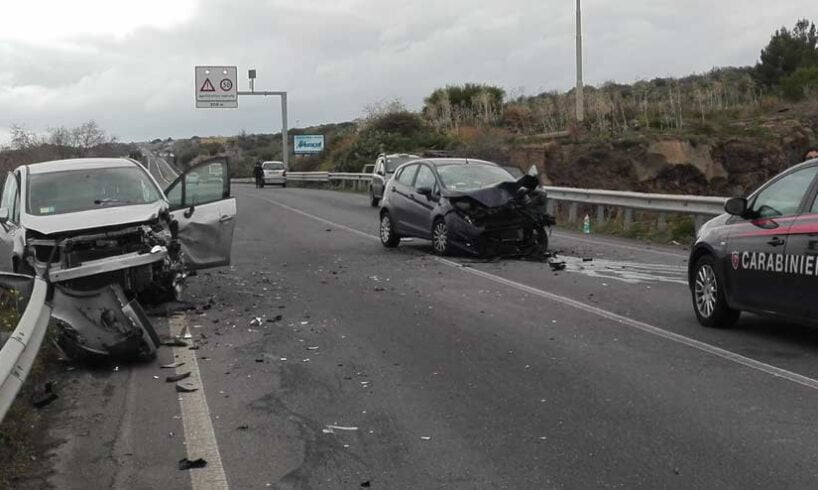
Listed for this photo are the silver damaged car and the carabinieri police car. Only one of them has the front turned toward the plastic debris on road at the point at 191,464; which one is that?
the silver damaged car

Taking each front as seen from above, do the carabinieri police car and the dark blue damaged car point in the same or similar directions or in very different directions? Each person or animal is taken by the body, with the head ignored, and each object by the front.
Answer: very different directions

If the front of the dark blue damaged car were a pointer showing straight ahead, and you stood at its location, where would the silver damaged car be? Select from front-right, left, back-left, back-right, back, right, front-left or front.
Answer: right

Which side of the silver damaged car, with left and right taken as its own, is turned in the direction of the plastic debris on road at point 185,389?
front

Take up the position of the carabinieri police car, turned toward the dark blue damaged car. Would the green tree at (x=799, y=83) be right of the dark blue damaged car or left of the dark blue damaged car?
right

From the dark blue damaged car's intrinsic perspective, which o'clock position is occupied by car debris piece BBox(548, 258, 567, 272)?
The car debris piece is roughly at 12 o'clock from the dark blue damaged car.

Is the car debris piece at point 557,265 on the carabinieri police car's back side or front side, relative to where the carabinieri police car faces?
on the front side

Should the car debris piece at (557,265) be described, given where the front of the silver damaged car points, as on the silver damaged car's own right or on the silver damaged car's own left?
on the silver damaged car's own left

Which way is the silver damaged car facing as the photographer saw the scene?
facing the viewer

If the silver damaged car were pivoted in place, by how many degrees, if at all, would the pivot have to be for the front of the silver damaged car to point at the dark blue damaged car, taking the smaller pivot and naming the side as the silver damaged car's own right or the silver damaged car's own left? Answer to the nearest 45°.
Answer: approximately 135° to the silver damaged car's own left

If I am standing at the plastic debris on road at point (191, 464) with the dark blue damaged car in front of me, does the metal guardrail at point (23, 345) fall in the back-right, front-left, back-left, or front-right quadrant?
front-left

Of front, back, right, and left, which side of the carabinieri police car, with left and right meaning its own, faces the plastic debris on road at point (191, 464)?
left

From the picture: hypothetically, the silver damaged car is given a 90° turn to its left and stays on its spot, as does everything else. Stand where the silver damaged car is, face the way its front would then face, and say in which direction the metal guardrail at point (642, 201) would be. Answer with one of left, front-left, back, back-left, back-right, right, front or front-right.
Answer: front-left

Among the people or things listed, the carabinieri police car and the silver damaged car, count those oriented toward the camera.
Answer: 1

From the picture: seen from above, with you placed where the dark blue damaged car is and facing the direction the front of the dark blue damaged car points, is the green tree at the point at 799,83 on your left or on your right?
on your left

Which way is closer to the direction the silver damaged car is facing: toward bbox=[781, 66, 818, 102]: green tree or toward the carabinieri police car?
the carabinieri police car
